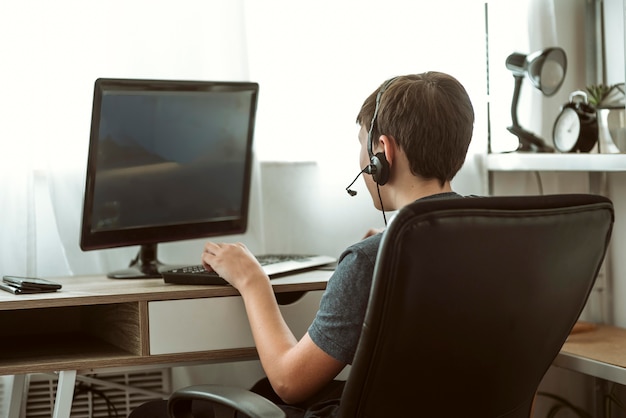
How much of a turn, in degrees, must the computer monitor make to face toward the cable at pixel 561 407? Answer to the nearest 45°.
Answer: approximately 45° to its left

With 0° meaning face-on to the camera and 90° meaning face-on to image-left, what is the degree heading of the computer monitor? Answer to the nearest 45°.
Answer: approximately 315°

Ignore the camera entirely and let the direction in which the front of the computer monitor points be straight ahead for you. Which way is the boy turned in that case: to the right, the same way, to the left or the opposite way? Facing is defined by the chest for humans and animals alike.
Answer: the opposite way

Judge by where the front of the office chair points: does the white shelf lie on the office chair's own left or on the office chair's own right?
on the office chair's own right

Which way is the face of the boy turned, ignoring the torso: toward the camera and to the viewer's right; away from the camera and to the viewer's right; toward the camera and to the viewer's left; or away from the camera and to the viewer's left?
away from the camera and to the viewer's left

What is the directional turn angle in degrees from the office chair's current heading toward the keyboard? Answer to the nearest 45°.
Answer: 0° — it already faces it

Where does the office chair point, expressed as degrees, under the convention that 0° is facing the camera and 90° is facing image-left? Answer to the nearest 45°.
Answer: approximately 135°

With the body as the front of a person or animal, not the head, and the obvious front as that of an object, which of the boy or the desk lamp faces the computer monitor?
the boy

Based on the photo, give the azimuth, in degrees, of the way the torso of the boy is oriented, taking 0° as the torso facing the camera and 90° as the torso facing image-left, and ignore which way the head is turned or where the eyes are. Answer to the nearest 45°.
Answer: approximately 135°
